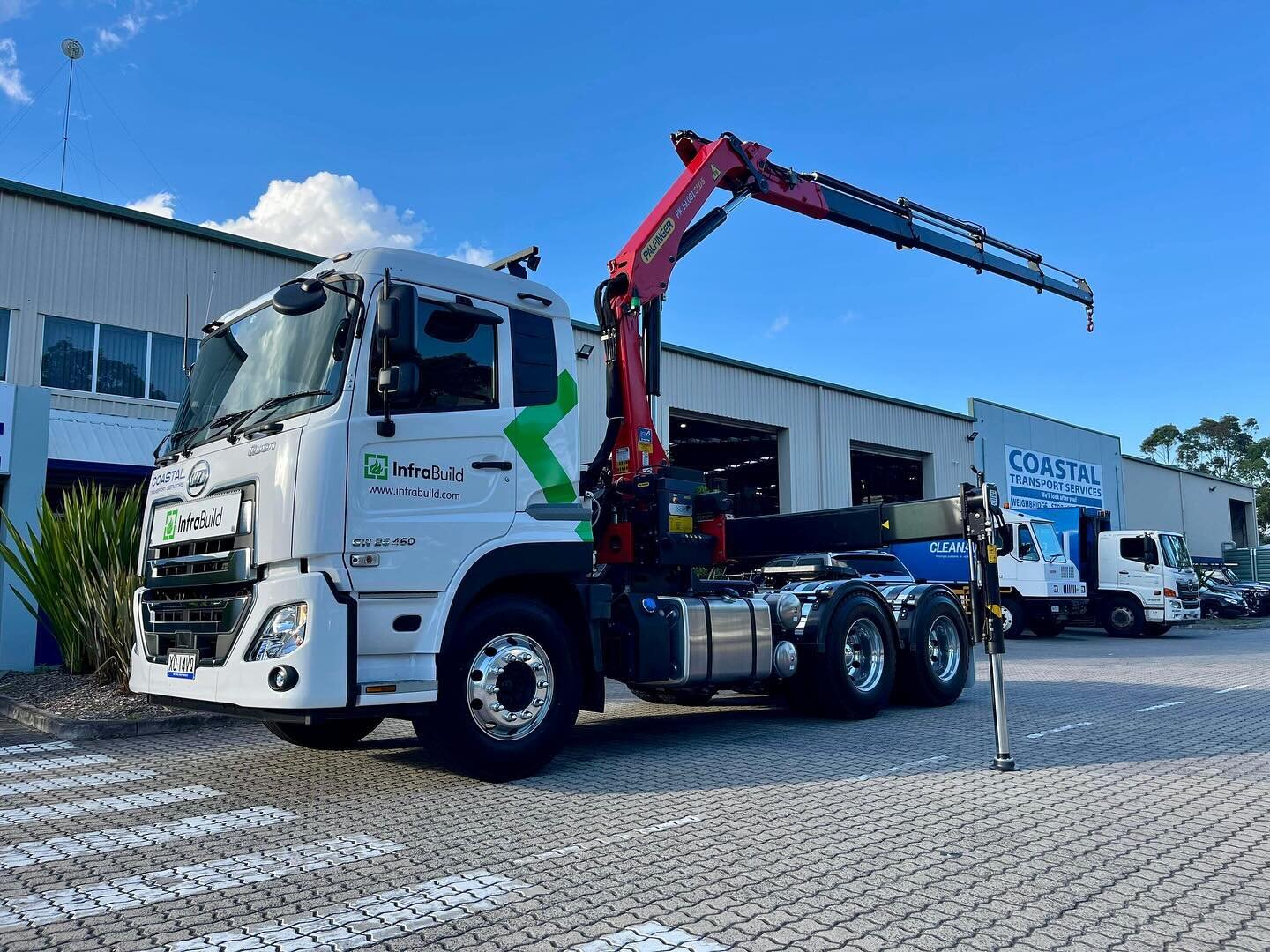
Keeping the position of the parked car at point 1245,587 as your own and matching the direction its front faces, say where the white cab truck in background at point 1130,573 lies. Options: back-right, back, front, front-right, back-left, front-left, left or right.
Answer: front-right

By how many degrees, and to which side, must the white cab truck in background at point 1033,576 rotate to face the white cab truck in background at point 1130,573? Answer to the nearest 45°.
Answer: approximately 90° to its left

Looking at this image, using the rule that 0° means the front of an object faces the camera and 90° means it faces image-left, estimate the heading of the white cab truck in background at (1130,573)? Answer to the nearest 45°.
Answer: approximately 315°

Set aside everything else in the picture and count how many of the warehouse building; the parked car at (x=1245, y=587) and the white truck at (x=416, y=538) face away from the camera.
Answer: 0

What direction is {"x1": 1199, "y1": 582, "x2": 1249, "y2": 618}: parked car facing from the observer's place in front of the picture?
facing the viewer and to the right of the viewer

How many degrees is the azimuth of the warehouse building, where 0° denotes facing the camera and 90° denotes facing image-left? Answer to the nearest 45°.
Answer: approximately 315°

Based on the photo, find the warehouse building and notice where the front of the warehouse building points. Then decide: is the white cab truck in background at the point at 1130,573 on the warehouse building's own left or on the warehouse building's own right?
on the warehouse building's own left

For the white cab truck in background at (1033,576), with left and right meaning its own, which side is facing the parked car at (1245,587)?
left

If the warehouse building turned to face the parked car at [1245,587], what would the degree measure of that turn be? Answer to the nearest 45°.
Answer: approximately 90° to its left

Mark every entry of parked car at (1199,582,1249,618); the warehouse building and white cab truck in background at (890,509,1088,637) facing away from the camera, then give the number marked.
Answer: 0

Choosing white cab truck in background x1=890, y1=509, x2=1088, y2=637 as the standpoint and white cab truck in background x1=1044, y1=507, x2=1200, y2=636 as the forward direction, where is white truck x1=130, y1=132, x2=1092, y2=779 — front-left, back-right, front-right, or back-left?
back-right
